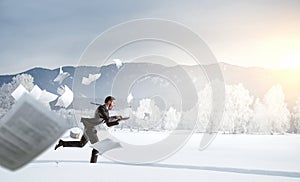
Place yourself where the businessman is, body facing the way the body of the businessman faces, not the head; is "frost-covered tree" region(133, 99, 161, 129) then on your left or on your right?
on your left

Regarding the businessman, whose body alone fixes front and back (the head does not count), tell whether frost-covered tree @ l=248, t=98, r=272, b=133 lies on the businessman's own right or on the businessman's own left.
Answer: on the businessman's own left

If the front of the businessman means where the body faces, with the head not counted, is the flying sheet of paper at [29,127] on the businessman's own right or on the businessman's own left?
on the businessman's own right

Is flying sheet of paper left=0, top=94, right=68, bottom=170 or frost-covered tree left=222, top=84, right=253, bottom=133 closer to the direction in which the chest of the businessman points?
the frost-covered tree

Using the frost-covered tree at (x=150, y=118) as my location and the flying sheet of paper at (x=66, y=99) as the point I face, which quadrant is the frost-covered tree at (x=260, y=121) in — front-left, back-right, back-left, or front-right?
back-left

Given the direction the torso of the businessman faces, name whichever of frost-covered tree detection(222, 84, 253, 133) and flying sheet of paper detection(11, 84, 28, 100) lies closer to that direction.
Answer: the frost-covered tree

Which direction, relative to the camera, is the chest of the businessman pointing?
to the viewer's right

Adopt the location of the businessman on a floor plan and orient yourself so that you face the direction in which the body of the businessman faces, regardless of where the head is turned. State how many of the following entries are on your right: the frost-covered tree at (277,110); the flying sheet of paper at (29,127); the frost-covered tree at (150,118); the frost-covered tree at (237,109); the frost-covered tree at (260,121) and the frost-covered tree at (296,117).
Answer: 1
